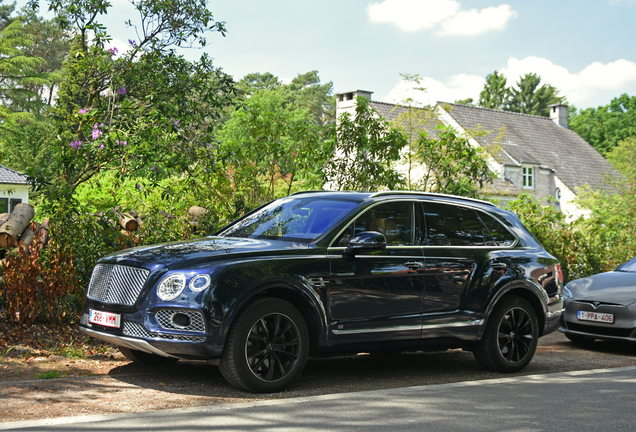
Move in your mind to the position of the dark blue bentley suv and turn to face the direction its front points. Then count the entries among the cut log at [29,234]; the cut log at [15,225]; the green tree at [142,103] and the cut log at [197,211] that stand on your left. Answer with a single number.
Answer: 0

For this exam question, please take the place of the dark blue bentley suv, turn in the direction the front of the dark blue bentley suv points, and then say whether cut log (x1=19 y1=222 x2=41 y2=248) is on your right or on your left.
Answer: on your right

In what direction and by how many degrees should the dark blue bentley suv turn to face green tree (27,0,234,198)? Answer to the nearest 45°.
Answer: approximately 90° to its right

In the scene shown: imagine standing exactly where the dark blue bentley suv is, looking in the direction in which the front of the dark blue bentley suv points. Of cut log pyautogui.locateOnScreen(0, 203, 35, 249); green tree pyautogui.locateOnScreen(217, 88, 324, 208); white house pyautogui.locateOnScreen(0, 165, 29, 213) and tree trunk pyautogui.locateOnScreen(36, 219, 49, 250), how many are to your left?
0

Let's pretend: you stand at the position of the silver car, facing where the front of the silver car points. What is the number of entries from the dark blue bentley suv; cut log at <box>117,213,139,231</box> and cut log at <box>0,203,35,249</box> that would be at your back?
0

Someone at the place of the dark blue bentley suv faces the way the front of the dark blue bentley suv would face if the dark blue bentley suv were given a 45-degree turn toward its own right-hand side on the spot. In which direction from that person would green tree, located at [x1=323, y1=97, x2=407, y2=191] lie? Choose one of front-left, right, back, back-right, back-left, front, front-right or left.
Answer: right

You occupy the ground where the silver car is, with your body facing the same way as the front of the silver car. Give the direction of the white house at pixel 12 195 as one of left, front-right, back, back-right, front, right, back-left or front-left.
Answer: right

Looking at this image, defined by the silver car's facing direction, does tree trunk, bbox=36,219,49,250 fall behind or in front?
in front

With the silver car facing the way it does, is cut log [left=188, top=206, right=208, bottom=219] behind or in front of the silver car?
in front

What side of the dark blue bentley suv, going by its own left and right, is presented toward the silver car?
back

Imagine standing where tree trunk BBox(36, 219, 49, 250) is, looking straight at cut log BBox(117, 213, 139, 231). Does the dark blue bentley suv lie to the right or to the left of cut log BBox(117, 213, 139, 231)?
right

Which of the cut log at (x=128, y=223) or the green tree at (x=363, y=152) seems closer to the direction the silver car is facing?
the cut log

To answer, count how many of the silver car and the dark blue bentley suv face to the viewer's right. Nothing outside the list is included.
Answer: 0

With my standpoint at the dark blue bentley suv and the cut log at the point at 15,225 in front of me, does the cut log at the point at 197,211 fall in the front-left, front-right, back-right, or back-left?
front-right

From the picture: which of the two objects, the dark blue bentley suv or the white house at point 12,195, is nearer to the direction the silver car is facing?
the dark blue bentley suv

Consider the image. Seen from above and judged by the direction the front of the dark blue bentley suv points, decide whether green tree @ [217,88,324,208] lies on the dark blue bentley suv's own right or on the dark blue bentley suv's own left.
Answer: on the dark blue bentley suv's own right

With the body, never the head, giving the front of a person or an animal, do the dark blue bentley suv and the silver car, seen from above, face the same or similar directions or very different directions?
same or similar directions
